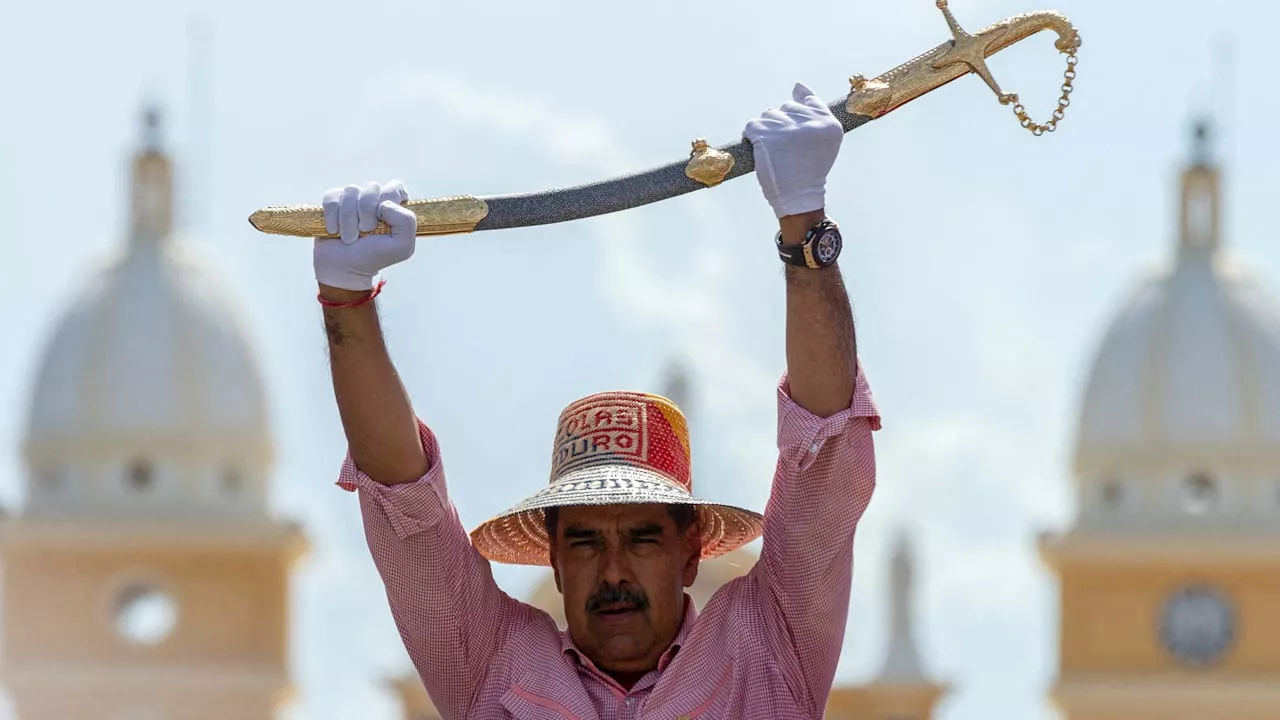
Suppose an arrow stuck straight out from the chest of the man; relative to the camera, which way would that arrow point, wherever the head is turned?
toward the camera

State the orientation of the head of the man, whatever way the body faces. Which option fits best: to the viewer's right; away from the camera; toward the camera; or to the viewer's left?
toward the camera
